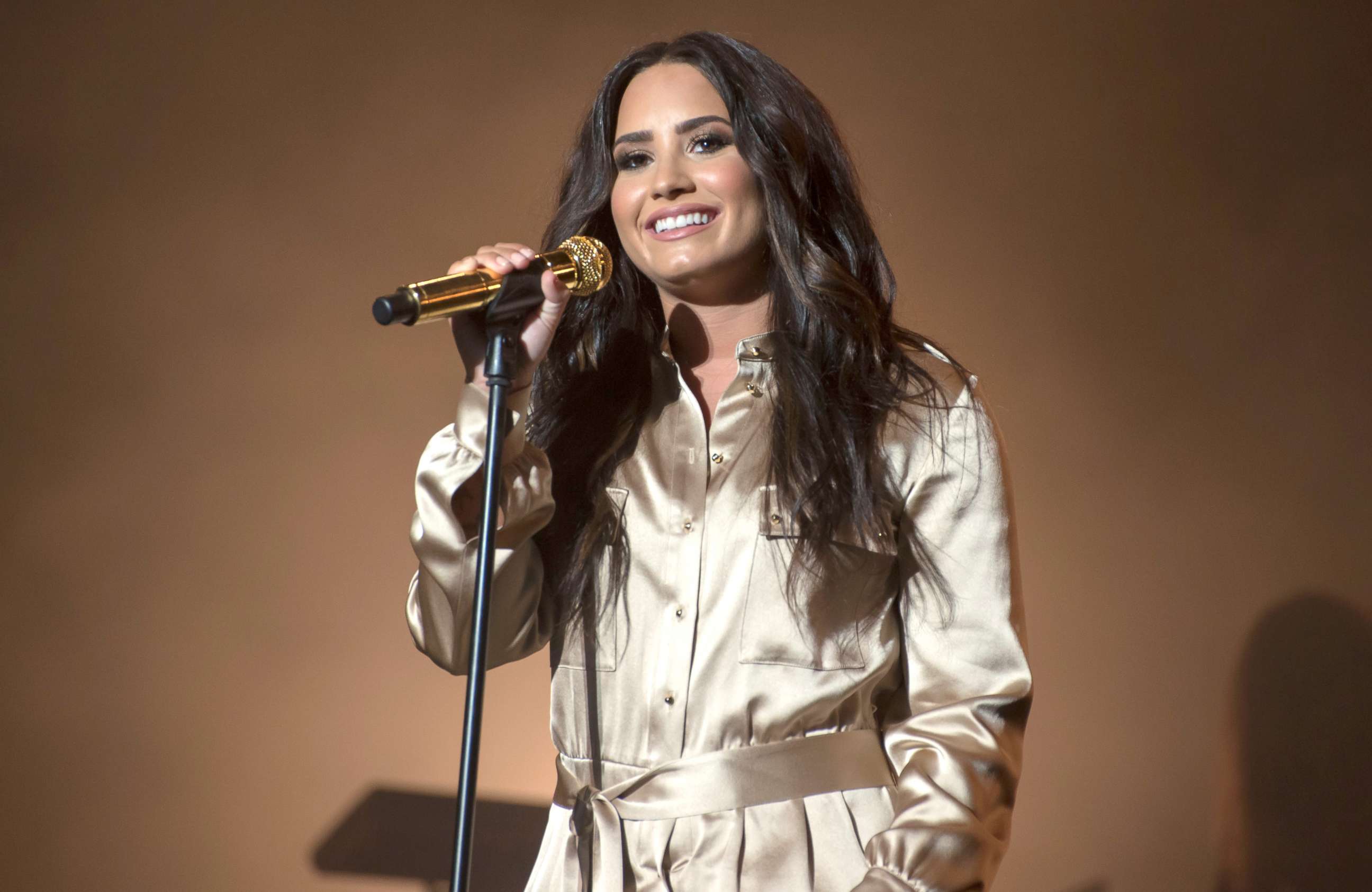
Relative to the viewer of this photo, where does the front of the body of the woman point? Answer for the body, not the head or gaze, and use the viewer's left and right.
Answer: facing the viewer and to the left of the viewer
